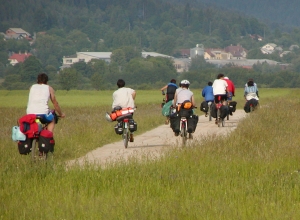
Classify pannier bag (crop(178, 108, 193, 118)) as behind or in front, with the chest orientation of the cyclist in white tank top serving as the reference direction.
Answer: in front

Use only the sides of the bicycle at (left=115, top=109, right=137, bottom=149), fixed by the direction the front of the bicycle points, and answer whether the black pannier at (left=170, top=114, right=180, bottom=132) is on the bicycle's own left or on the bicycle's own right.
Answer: on the bicycle's own right

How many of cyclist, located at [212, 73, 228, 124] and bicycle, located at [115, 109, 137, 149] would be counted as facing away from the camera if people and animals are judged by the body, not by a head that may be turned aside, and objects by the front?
2

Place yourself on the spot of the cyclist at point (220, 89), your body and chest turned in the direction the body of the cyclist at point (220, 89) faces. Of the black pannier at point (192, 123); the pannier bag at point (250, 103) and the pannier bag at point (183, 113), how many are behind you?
2

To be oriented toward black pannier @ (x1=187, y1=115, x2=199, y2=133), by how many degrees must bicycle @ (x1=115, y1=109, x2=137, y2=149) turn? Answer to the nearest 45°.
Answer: approximately 90° to its right

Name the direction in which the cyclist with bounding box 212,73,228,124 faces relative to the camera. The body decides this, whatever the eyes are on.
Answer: away from the camera

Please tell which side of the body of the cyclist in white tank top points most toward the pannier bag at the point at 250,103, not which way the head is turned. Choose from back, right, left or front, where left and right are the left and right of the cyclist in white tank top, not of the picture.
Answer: front

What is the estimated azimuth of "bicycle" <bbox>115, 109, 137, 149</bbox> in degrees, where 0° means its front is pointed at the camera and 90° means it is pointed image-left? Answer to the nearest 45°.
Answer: approximately 180°

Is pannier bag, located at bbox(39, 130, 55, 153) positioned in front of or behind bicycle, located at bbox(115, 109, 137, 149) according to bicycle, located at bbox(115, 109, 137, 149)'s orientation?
behind
